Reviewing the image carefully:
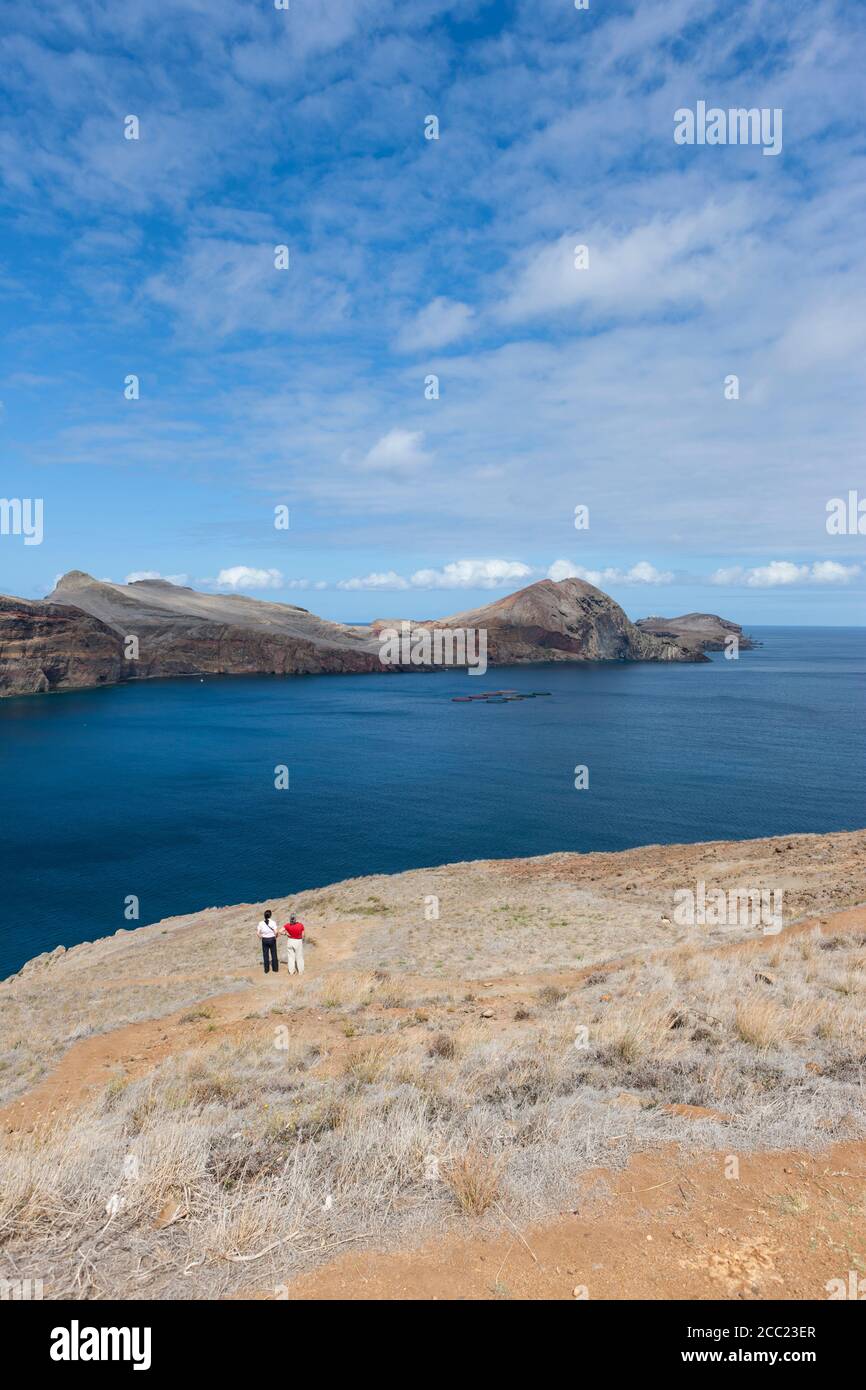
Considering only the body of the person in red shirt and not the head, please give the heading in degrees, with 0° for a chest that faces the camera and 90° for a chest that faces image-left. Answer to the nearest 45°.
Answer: approximately 180°

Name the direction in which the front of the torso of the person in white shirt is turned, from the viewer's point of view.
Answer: away from the camera

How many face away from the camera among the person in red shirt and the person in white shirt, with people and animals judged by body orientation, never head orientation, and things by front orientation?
2
